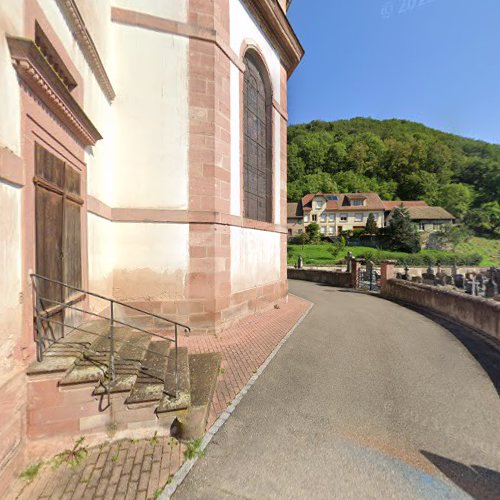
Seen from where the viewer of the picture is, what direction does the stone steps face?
facing to the right of the viewer

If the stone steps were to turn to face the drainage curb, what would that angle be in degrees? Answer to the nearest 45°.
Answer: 0° — it already faces it

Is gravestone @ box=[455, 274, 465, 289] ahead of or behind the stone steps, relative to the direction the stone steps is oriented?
ahead

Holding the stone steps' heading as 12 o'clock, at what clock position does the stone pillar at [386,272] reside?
The stone pillar is roughly at 11 o'clock from the stone steps.

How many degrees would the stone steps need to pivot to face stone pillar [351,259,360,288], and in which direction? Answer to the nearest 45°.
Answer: approximately 45° to its left

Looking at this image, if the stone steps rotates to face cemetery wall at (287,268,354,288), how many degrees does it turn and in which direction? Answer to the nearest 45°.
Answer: approximately 45° to its left

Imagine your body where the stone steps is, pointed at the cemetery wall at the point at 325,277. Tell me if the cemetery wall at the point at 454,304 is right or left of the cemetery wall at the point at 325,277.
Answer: right
